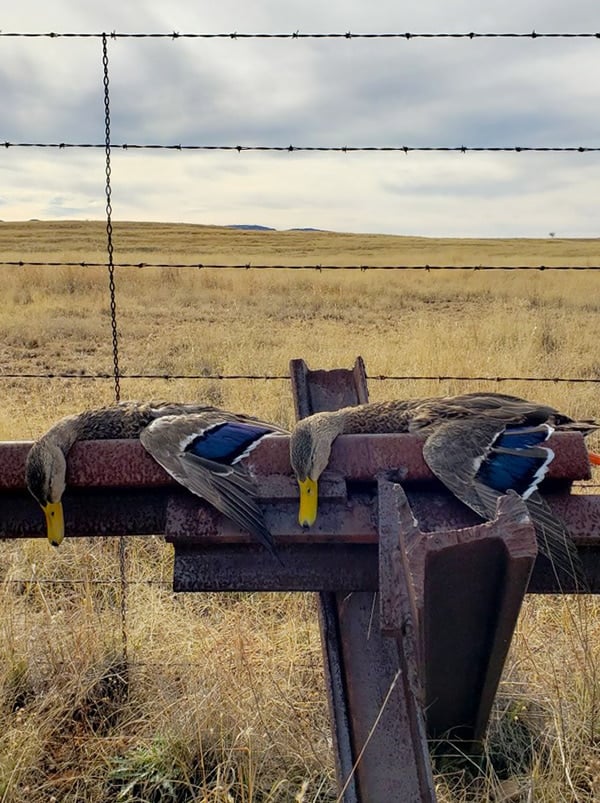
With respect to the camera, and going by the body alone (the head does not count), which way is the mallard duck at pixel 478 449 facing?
to the viewer's left

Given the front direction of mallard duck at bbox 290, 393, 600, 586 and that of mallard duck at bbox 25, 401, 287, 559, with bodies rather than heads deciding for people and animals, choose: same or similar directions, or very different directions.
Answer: same or similar directions

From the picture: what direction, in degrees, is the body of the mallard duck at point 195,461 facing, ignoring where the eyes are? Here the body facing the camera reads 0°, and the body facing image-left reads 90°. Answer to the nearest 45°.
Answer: approximately 90°

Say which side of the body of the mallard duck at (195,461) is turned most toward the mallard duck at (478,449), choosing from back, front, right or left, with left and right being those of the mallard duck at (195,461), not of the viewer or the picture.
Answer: back

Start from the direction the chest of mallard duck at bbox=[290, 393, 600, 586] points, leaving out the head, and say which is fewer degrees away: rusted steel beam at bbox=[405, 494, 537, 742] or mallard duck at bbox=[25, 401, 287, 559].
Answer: the mallard duck

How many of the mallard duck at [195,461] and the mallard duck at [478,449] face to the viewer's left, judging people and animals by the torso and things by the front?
2

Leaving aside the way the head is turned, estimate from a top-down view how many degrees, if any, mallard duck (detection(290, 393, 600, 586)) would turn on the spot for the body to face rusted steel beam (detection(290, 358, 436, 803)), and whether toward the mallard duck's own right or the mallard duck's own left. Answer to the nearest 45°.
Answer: approximately 45° to the mallard duck's own left

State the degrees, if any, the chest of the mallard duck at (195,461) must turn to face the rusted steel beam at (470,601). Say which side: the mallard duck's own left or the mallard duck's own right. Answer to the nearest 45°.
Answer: approximately 135° to the mallard duck's own left

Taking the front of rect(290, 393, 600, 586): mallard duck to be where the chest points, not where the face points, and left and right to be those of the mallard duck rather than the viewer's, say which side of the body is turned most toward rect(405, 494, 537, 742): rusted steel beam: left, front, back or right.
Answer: left
